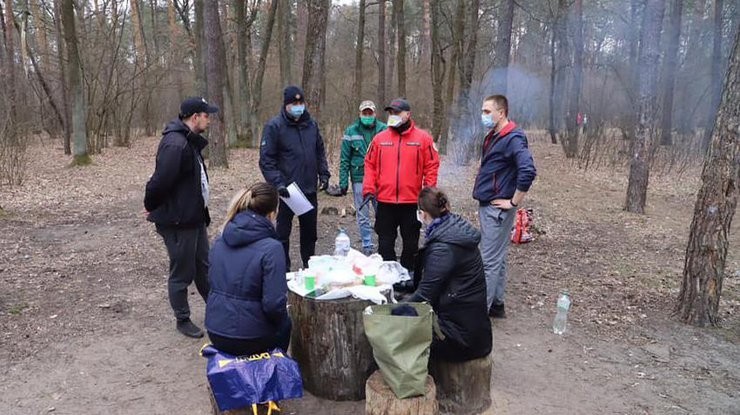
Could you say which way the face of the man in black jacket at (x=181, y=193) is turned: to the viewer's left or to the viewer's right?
to the viewer's right

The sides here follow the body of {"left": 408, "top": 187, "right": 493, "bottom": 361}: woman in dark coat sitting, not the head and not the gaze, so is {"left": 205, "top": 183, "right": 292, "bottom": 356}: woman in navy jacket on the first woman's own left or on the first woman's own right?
on the first woman's own left

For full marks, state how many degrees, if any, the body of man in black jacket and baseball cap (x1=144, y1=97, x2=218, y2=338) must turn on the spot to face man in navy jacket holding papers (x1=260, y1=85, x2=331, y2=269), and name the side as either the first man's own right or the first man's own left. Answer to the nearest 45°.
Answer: approximately 45° to the first man's own left

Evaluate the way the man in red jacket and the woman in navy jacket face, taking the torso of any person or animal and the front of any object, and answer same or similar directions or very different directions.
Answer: very different directions

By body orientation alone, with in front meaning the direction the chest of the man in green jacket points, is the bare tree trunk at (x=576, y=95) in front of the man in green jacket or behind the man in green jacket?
behind

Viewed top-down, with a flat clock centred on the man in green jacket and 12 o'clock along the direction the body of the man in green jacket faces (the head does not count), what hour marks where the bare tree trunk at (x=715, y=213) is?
The bare tree trunk is roughly at 10 o'clock from the man in green jacket.

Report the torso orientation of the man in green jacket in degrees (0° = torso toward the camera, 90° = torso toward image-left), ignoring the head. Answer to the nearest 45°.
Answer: approximately 0°

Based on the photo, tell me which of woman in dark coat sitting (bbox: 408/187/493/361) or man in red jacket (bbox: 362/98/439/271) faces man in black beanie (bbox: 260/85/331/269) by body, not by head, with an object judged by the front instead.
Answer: the woman in dark coat sitting

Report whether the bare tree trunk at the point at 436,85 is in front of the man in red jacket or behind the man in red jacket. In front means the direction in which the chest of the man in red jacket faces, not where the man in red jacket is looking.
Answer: behind

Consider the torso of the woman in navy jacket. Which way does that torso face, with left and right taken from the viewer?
facing away from the viewer and to the right of the viewer

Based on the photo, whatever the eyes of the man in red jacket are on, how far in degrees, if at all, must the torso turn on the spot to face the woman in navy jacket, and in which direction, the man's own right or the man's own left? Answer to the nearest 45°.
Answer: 0° — they already face them

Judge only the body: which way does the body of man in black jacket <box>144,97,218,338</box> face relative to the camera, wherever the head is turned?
to the viewer's right

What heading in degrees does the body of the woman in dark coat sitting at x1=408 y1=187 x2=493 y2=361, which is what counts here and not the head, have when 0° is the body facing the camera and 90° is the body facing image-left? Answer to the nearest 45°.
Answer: approximately 135°

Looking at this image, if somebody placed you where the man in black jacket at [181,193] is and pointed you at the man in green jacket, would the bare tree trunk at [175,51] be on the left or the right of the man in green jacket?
left
